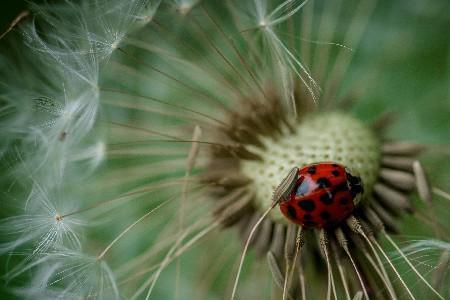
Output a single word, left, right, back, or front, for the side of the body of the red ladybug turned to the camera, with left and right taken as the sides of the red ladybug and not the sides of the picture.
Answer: right
